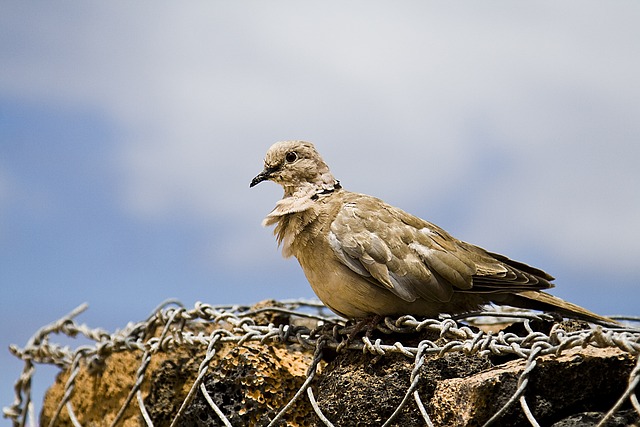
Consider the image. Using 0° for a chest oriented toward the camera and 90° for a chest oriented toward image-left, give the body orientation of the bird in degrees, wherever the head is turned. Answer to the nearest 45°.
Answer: approximately 90°

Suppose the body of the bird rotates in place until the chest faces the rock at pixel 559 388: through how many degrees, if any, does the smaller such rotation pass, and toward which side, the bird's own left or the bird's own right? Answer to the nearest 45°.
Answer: approximately 135° to the bird's own left
